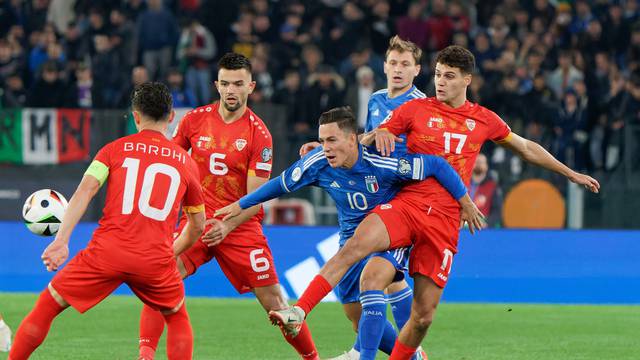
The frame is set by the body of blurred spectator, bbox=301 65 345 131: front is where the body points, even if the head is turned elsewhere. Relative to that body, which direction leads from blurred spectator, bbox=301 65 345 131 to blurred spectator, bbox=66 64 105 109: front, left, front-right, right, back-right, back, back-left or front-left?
right

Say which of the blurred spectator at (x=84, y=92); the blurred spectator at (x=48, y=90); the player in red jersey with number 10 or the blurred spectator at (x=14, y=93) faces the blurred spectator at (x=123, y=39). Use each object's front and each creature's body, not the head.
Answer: the player in red jersey with number 10

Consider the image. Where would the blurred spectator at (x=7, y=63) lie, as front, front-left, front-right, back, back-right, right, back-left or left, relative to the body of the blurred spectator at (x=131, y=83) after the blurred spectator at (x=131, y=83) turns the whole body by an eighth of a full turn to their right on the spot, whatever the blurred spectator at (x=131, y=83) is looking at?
right

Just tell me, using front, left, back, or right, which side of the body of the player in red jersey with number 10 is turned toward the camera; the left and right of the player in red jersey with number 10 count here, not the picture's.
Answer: back

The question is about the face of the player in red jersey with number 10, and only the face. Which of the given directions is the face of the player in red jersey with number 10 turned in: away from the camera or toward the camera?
away from the camera

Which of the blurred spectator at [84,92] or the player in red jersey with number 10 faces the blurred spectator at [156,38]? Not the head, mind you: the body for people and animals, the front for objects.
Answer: the player in red jersey with number 10

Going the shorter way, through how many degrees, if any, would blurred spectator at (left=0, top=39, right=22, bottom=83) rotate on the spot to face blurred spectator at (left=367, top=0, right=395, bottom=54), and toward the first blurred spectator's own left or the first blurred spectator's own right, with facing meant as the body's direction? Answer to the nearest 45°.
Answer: approximately 90° to the first blurred spectator's own left

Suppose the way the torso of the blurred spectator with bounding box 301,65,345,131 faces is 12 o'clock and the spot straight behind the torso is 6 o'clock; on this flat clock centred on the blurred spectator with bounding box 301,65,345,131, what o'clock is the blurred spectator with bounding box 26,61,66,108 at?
the blurred spectator with bounding box 26,61,66,108 is roughly at 3 o'clock from the blurred spectator with bounding box 301,65,345,131.

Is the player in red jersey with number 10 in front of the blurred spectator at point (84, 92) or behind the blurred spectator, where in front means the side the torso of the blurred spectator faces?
in front

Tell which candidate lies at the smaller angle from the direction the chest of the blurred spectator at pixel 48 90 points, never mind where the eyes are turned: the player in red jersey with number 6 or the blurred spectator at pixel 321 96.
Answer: the player in red jersey with number 6

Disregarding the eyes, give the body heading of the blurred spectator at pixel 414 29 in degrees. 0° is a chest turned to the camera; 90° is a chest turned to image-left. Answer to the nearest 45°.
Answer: approximately 0°
